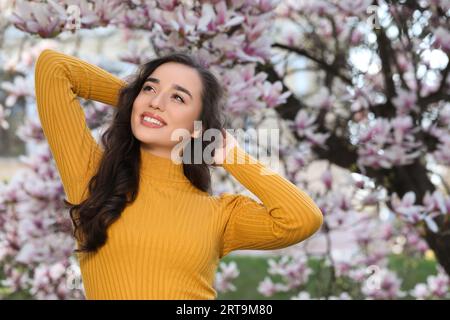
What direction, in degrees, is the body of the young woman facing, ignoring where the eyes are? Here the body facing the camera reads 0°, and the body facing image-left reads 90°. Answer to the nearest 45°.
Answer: approximately 0°

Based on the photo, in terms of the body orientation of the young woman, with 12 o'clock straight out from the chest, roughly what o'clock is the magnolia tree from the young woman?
The magnolia tree is roughly at 7 o'clock from the young woman.
